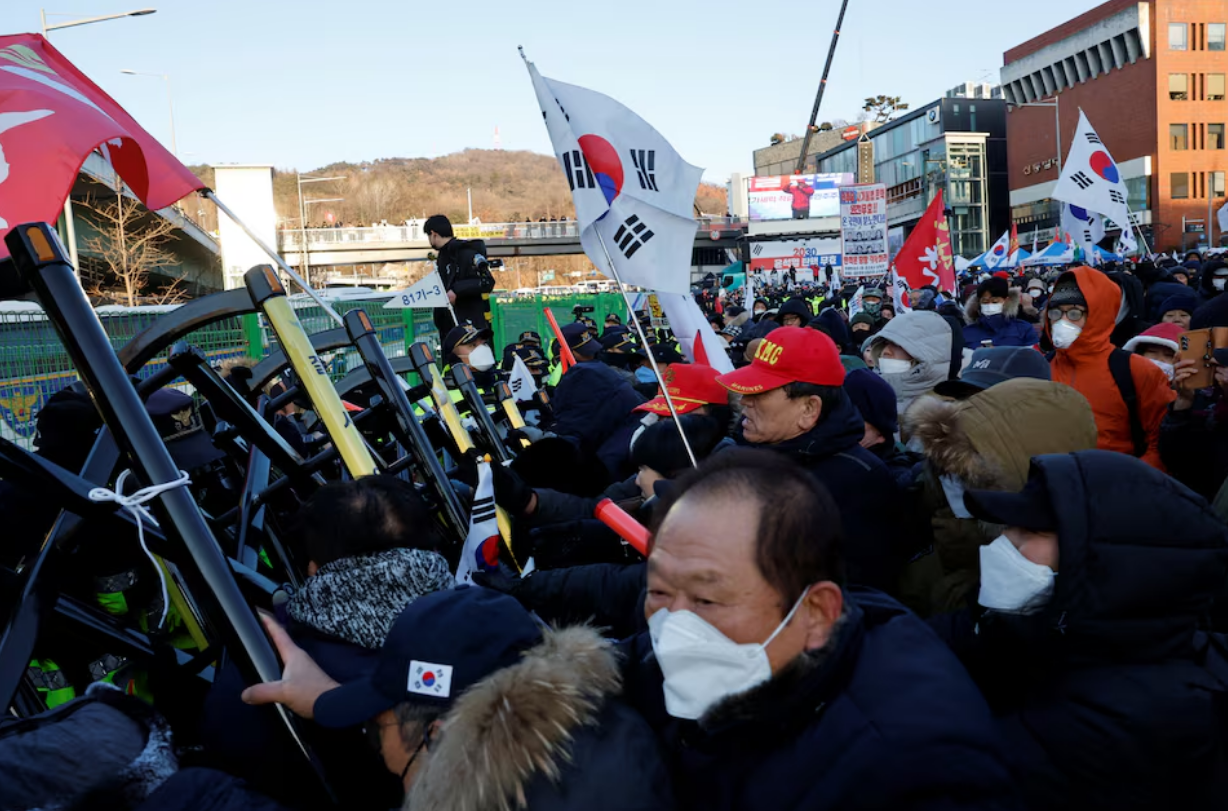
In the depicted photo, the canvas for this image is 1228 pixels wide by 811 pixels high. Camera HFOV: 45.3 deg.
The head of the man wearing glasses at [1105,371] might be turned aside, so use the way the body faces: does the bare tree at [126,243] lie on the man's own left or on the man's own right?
on the man's own right

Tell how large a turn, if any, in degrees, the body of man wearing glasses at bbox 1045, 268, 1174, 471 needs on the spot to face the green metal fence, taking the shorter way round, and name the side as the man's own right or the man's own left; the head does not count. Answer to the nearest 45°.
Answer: approximately 45° to the man's own right

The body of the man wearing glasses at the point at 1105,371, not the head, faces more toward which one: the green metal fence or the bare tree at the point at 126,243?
the green metal fence

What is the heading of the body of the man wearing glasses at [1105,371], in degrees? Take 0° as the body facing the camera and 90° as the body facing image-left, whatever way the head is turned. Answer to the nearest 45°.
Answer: approximately 45°

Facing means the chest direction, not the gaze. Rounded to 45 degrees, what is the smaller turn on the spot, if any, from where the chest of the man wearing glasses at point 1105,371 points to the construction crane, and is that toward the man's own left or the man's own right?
approximately 135° to the man's own right

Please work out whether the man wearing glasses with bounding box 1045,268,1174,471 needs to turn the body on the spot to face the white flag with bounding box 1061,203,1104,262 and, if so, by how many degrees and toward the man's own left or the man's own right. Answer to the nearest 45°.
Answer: approximately 135° to the man's own right
